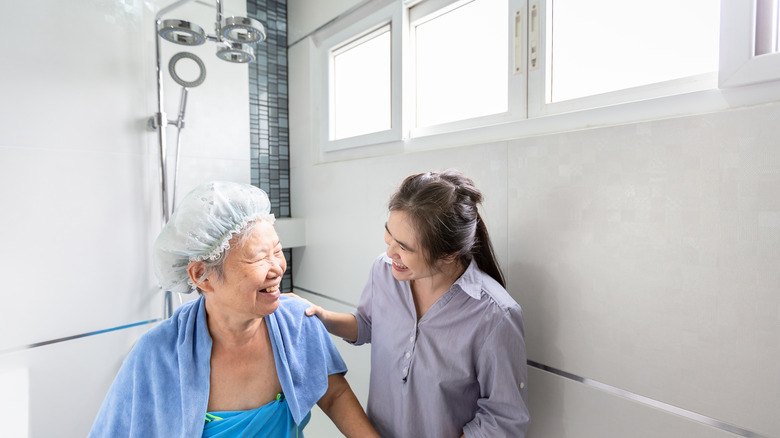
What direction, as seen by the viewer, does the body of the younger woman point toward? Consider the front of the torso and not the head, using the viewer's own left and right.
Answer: facing the viewer and to the left of the viewer

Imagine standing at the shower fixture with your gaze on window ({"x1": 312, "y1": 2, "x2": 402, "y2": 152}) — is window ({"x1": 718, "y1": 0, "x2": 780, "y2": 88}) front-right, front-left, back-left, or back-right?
front-right

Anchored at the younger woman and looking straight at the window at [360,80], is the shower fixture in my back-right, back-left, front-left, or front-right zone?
front-left

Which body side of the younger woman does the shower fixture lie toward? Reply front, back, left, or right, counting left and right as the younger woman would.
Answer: right

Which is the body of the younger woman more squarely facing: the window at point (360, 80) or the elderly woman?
the elderly woman

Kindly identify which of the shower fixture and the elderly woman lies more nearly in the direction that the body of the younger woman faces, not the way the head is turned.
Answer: the elderly woman

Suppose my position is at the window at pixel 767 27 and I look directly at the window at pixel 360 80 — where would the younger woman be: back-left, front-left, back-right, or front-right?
front-left

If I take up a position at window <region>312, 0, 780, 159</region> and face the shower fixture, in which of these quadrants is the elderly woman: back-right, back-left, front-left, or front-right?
front-left

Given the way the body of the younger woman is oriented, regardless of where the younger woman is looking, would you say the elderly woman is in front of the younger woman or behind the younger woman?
in front
